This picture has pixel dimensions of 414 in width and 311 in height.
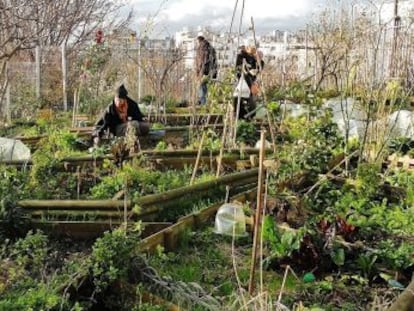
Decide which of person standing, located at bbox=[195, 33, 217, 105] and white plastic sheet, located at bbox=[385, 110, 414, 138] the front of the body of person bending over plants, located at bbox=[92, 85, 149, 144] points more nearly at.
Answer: the white plastic sheet

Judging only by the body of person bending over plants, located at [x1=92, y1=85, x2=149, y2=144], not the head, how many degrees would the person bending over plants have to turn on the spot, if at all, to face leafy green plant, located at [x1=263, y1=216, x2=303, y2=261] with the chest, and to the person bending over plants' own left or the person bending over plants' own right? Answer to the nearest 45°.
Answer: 0° — they already face it

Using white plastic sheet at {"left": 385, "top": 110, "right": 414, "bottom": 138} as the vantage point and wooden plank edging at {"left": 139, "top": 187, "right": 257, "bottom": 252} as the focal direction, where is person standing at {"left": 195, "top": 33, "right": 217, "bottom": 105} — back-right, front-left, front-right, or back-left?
back-right

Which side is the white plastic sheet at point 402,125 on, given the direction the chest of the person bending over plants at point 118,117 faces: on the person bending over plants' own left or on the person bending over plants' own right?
on the person bending over plants' own left

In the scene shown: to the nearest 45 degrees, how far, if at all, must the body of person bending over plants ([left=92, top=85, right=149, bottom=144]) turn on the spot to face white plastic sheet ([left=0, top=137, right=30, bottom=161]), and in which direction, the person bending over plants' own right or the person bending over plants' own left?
approximately 45° to the person bending over plants' own right

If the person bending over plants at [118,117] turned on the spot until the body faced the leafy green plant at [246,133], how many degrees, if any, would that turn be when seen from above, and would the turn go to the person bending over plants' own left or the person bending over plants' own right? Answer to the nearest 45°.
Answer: approximately 90° to the person bending over plants' own left

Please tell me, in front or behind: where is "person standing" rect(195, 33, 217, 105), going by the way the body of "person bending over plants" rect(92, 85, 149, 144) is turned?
behind

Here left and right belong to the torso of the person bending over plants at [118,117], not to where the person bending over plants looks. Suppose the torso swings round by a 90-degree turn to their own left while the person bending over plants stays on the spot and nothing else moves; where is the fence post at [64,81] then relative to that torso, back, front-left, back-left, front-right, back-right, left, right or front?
left

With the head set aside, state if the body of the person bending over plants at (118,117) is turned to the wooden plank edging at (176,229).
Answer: yes

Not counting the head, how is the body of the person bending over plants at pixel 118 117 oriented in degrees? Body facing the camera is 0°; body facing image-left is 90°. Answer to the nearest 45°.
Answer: approximately 0°
